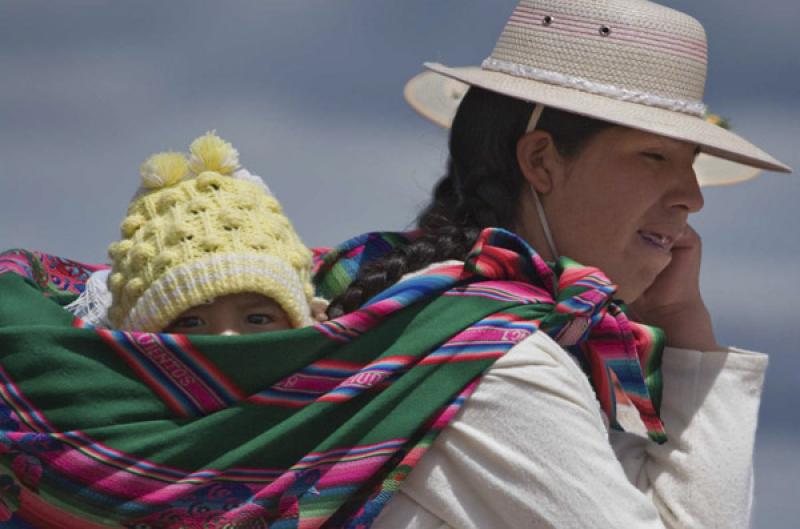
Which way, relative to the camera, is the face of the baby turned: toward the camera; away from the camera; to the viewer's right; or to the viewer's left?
toward the camera

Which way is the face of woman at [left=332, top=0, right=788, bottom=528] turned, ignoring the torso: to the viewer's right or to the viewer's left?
to the viewer's right

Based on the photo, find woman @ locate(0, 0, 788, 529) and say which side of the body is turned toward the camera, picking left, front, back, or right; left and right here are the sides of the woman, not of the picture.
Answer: right

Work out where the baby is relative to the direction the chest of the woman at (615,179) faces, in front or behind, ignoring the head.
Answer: behind

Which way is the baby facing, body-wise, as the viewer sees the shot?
toward the camera
